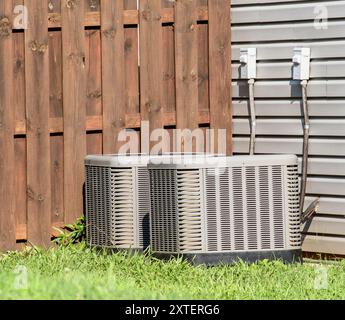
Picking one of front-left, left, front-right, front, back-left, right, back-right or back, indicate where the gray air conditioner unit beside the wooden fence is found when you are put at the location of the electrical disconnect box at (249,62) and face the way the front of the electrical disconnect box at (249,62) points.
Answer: front

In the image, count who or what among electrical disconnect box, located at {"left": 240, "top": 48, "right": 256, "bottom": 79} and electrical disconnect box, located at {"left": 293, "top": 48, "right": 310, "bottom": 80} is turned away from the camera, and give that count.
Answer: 0

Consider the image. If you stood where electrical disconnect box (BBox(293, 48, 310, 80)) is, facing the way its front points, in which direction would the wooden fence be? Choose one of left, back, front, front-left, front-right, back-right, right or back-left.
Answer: front-right

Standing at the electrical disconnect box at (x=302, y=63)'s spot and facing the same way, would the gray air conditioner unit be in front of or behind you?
in front

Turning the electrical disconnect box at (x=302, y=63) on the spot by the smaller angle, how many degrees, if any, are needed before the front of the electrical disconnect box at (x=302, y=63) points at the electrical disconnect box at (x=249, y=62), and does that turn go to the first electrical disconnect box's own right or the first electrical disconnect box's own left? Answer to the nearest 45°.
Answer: approximately 90° to the first electrical disconnect box's own right
